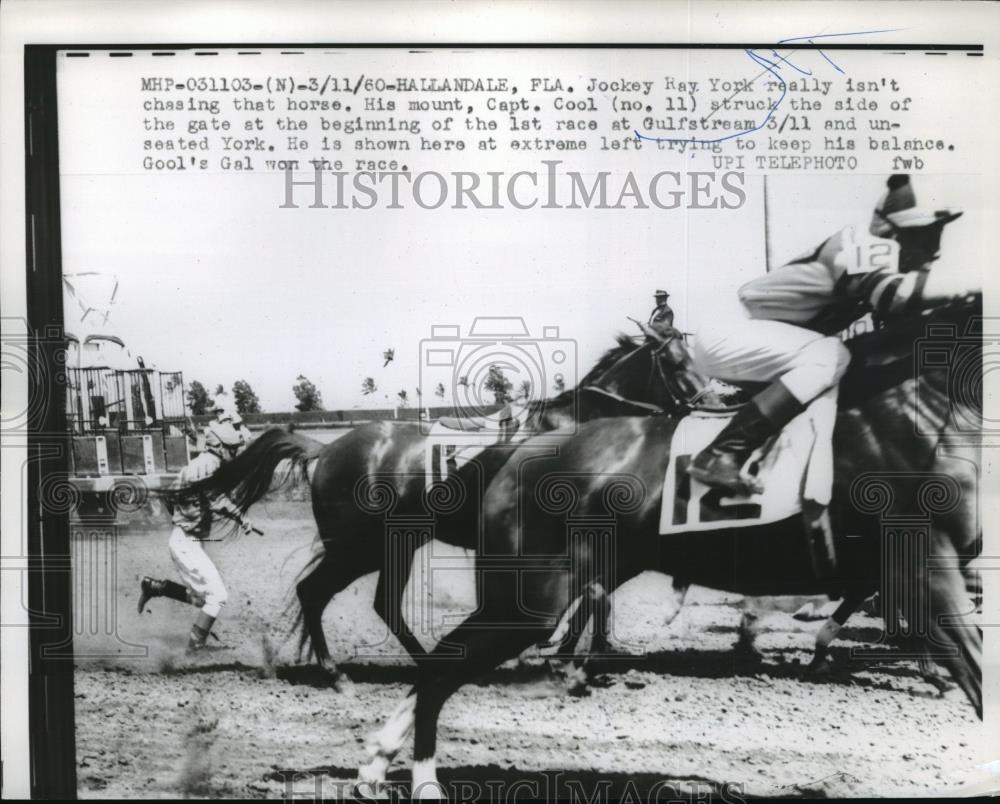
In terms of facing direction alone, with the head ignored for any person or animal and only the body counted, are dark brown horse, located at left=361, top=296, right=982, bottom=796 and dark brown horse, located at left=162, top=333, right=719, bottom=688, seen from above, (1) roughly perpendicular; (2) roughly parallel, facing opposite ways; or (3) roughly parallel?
roughly parallel

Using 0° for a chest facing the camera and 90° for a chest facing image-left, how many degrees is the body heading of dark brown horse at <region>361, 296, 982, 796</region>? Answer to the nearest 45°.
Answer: approximately 270°

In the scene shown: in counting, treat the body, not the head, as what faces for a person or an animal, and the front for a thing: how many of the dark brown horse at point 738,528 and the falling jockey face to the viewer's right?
2

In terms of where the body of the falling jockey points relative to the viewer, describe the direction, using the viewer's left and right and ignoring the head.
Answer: facing to the right of the viewer

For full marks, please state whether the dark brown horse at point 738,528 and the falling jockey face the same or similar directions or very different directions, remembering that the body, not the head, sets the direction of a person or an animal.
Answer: same or similar directions

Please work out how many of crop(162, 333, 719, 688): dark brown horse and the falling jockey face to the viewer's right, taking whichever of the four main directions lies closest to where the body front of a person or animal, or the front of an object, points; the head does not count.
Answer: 2

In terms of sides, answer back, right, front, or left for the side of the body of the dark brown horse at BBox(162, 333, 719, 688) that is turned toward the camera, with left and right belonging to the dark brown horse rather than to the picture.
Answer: right

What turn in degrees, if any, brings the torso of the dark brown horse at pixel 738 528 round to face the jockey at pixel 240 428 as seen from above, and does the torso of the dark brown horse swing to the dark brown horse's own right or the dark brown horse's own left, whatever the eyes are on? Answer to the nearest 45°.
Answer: approximately 180°
